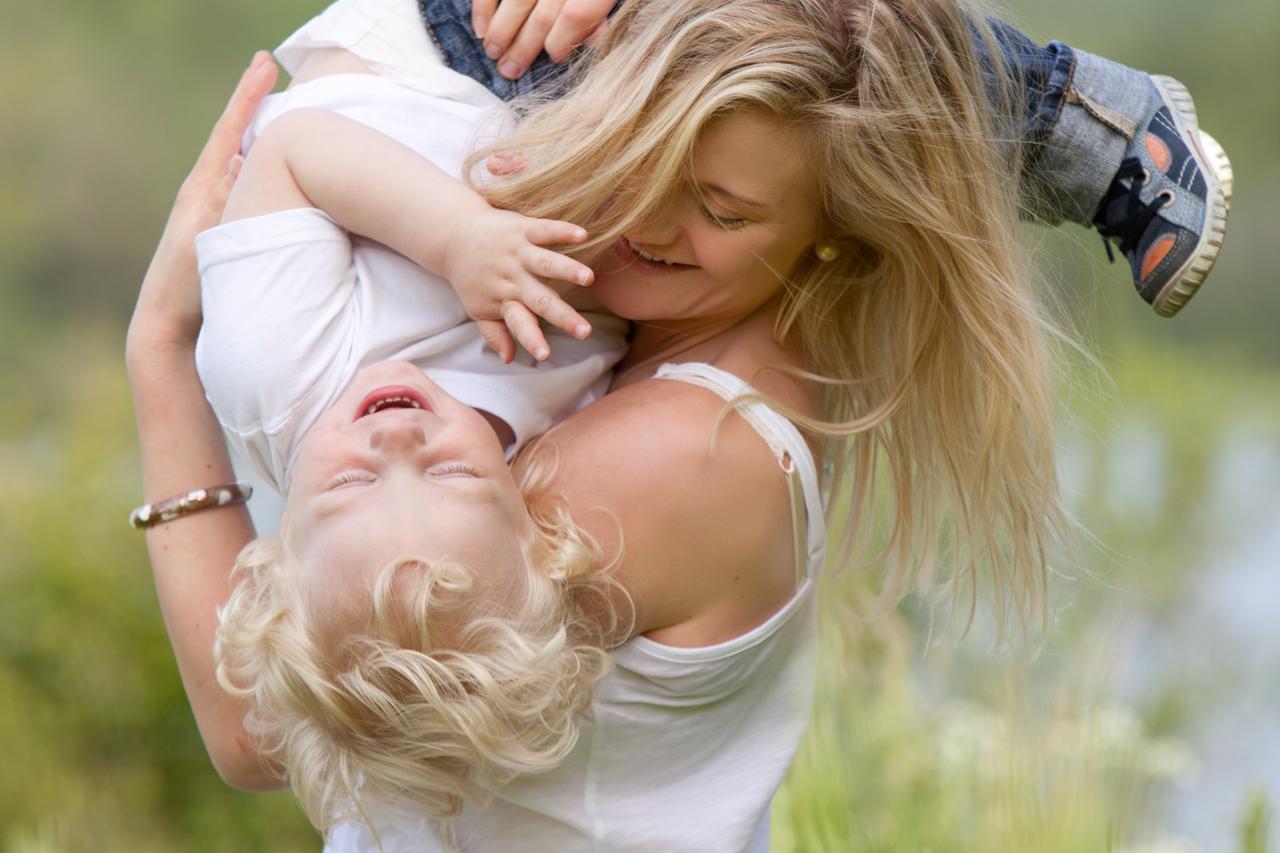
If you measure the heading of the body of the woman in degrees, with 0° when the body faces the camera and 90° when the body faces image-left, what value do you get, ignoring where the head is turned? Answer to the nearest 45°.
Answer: approximately 90°
